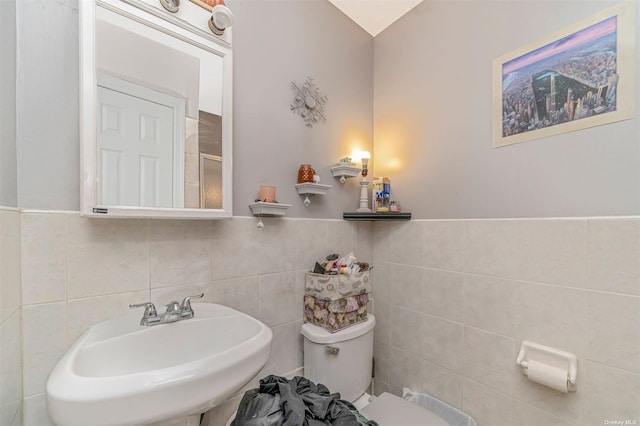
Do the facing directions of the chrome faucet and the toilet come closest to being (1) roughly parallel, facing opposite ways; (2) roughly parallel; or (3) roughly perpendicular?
roughly parallel

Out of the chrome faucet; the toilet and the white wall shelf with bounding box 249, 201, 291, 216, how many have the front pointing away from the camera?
0

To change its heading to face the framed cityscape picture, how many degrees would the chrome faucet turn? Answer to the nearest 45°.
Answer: approximately 45° to its left

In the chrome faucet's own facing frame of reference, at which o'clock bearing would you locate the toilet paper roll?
The toilet paper roll is roughly at 10 o'clock from the chrome faucet.

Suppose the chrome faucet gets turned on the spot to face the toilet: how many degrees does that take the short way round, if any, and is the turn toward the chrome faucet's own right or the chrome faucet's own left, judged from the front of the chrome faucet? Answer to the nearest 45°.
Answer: approximately 90° to the chrome faucet's own left

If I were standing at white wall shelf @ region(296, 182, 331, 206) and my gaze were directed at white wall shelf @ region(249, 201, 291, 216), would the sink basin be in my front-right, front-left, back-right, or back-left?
front-left

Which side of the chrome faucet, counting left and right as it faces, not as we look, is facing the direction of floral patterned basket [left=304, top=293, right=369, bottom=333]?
left

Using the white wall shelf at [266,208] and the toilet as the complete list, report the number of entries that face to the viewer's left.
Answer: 0

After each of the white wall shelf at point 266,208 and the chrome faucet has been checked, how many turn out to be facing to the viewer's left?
0

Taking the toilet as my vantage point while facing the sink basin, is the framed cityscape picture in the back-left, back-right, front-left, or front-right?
back-left

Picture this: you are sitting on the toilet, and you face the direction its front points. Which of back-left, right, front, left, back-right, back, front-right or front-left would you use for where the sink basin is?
right

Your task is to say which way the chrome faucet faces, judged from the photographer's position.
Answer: facing the viewer

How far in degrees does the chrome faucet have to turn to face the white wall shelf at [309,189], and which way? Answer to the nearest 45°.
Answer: approximately 90° to its left

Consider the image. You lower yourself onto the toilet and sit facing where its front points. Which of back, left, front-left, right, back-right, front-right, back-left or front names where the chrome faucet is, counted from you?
right
